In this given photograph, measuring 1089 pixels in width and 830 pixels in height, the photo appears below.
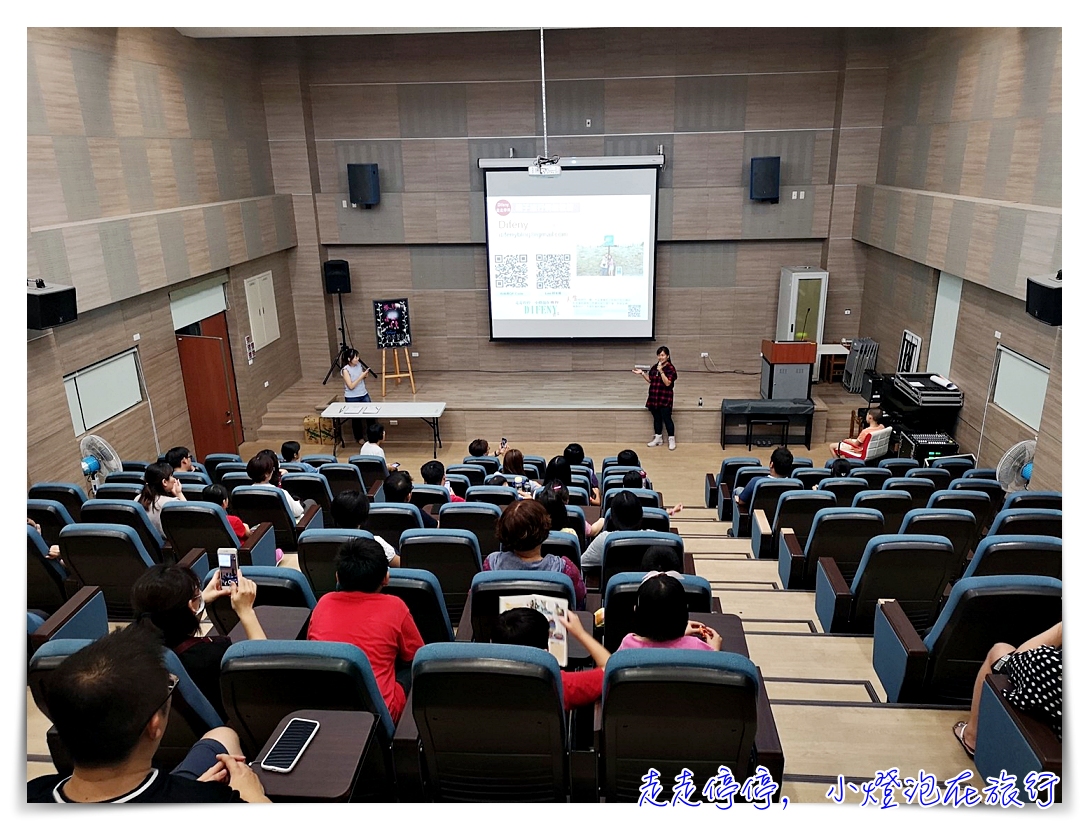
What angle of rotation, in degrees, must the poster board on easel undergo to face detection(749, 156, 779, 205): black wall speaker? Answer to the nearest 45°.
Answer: approximately 90° to its left

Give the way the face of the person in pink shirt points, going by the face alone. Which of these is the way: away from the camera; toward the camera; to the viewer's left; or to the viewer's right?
away from the camera

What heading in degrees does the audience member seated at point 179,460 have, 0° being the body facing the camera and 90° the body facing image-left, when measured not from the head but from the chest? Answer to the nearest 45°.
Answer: approximately 225°

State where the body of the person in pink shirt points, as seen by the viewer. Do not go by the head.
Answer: away from the camera

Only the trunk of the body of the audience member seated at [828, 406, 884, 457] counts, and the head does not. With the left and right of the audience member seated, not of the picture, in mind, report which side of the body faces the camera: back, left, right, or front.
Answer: left

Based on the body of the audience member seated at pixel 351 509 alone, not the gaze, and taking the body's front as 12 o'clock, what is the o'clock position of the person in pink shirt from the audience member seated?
The person in pink shirt is roughly at 5 o'clock from the audience member seated.

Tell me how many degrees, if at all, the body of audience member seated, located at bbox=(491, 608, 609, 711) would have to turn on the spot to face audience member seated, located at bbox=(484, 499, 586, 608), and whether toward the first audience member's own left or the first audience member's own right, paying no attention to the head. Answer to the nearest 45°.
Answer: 0° — they already face them

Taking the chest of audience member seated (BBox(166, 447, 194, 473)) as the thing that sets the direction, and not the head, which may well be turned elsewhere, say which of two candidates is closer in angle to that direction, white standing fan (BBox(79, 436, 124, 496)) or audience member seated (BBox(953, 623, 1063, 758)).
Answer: the white standing fan

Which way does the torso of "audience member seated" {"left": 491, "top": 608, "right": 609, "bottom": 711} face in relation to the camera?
away from the camera

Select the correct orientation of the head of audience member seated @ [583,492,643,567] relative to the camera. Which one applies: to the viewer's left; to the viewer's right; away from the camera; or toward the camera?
away from the camera

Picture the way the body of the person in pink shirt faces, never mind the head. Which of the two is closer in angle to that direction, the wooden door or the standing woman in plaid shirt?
the standing woman in plaid shirt

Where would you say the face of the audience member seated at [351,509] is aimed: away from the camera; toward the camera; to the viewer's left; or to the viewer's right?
away from the camera

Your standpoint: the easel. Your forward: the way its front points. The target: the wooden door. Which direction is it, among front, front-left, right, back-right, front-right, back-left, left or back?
front-right

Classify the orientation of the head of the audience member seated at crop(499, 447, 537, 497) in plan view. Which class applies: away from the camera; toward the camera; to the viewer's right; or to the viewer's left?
away from the camera

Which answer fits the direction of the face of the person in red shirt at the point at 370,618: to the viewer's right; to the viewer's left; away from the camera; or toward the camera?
away from the camera

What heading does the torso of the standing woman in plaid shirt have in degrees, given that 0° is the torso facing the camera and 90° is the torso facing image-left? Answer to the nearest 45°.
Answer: approximately 45°

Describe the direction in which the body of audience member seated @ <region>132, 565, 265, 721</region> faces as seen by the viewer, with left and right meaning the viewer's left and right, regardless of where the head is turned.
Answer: facing away from the viewer and to the right of the viewer

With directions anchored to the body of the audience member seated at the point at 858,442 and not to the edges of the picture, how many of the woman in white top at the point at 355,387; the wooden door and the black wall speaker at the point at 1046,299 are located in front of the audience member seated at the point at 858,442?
2
